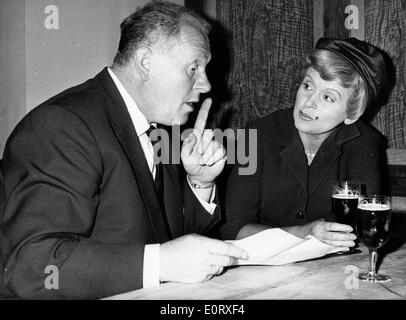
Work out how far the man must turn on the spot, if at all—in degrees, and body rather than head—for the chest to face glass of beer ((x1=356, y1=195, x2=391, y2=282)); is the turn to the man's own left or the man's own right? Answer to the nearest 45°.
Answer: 0° — they already face it

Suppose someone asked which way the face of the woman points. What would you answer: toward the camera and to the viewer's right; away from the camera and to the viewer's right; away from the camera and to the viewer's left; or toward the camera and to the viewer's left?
toward the camera and to the viewer's left

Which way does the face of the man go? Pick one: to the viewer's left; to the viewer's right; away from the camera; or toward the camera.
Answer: to the viewer's right

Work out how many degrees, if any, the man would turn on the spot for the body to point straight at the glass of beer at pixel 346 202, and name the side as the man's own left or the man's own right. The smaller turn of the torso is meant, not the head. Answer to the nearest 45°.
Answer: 0° — they already face it

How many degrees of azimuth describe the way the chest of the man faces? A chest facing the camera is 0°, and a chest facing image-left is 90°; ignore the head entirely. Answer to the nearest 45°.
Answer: approximately 270°

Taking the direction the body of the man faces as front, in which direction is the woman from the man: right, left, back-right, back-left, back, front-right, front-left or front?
front-left
